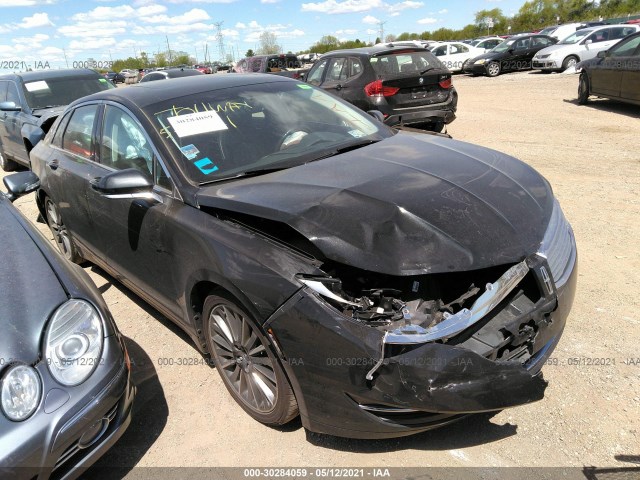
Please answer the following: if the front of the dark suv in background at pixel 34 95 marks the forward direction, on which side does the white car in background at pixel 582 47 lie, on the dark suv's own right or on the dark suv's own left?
on the dark suv's own left

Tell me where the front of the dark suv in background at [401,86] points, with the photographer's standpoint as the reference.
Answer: facing away from the viewer and to the left of the viewer

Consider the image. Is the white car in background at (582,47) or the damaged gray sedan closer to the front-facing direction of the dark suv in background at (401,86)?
the white car in background

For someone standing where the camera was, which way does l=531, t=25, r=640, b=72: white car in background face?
facing the viewer and to the left of the viewer

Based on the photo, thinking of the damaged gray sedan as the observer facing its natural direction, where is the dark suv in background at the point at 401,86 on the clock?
The dark suv in background is roughly at 8 o'clock from the damaged gray sedan.

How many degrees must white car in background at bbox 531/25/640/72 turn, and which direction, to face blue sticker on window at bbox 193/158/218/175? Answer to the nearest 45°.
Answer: approximately 45° to its left

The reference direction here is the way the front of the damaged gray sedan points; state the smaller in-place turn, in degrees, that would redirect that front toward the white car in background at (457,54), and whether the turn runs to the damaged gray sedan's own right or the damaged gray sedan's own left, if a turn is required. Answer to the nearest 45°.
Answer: approximately 135° to the damaged gray sedan's own left

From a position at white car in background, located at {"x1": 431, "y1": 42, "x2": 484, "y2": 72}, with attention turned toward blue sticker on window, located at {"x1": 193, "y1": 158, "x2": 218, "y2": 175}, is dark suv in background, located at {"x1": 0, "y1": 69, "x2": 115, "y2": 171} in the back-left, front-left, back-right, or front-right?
front-right

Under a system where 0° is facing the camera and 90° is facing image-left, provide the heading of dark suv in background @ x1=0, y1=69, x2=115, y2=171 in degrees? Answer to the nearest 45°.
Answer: approximately 315°

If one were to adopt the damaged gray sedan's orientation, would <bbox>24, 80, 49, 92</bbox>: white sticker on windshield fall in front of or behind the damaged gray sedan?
behind

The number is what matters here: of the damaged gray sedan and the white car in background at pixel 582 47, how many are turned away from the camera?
0

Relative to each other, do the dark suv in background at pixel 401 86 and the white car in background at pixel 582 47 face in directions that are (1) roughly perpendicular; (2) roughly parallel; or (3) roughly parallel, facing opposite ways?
roughly perpendicular

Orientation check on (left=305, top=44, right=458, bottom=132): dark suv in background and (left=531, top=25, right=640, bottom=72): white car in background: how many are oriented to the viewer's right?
0

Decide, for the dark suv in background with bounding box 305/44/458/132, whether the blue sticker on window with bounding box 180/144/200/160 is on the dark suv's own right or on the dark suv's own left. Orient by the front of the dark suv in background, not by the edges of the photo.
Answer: on the dark suv's own left

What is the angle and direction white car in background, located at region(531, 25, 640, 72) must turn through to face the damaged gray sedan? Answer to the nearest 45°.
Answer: approximately 45° to its left

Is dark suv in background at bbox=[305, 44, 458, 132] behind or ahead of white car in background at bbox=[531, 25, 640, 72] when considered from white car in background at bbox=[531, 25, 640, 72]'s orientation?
ahead

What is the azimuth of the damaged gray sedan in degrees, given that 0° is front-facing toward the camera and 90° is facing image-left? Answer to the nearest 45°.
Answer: approximately 315°
